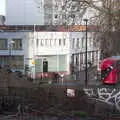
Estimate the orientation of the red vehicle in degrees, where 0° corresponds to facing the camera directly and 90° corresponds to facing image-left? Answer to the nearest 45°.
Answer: approximately 45°
